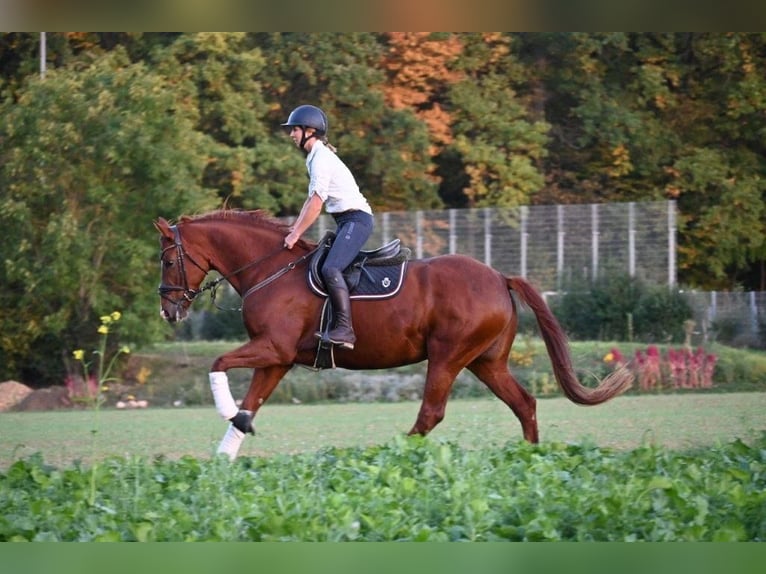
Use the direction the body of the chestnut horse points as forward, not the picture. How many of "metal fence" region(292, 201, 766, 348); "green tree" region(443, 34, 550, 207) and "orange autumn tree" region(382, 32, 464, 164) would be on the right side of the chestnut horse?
3

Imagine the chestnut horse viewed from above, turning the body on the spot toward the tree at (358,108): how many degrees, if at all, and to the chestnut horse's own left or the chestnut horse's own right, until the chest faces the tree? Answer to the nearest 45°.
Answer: approximately 90° to the chestnut horse's own right

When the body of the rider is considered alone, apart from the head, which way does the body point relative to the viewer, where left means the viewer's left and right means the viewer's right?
facing to the left of the viewer

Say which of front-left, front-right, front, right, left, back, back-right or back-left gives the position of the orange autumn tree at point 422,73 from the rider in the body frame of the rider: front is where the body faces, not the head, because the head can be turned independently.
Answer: right

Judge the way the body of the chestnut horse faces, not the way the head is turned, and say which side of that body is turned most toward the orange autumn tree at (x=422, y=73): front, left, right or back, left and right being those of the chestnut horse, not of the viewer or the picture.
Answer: right

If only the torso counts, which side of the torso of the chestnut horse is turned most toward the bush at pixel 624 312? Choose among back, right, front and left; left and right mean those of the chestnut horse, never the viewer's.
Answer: right

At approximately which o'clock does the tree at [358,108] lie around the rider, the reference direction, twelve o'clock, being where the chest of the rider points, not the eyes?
The tree is roughly at 3 o'clock from the rider.

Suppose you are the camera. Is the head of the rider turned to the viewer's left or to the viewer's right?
to the viewer's left

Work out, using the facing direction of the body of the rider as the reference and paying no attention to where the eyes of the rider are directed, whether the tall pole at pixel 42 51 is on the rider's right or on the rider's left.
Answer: on the rider's right

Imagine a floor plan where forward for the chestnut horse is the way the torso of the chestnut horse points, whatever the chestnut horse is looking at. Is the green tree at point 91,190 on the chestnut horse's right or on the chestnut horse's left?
on the chestnut horse's right

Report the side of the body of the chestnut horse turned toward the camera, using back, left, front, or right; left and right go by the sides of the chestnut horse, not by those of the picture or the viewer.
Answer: left
